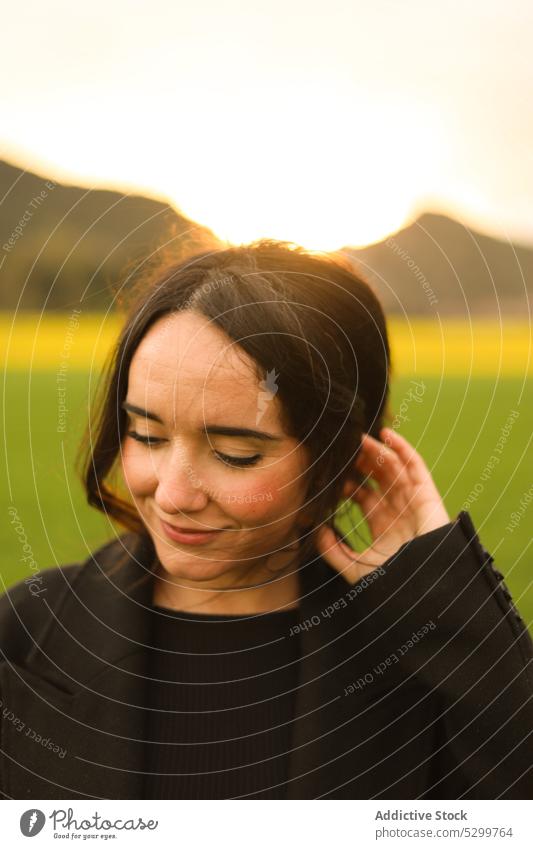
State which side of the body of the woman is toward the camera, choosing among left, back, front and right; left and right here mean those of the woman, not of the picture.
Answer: front

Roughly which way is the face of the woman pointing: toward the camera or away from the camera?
toward the camera
